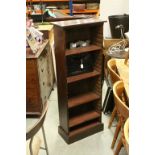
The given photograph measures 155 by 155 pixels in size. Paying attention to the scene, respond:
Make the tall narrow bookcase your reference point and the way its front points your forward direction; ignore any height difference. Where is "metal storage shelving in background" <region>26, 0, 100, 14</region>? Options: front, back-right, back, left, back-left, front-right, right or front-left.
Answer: back-left

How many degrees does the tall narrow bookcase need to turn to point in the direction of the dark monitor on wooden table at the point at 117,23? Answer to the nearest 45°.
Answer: approximately 135° to its left

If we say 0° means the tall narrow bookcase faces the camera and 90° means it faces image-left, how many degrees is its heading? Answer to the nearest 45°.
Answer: approximately 315°

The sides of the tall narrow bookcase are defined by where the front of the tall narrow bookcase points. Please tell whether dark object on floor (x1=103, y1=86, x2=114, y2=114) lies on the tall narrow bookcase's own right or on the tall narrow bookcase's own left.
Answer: on the tall narrow bookcase's own left
